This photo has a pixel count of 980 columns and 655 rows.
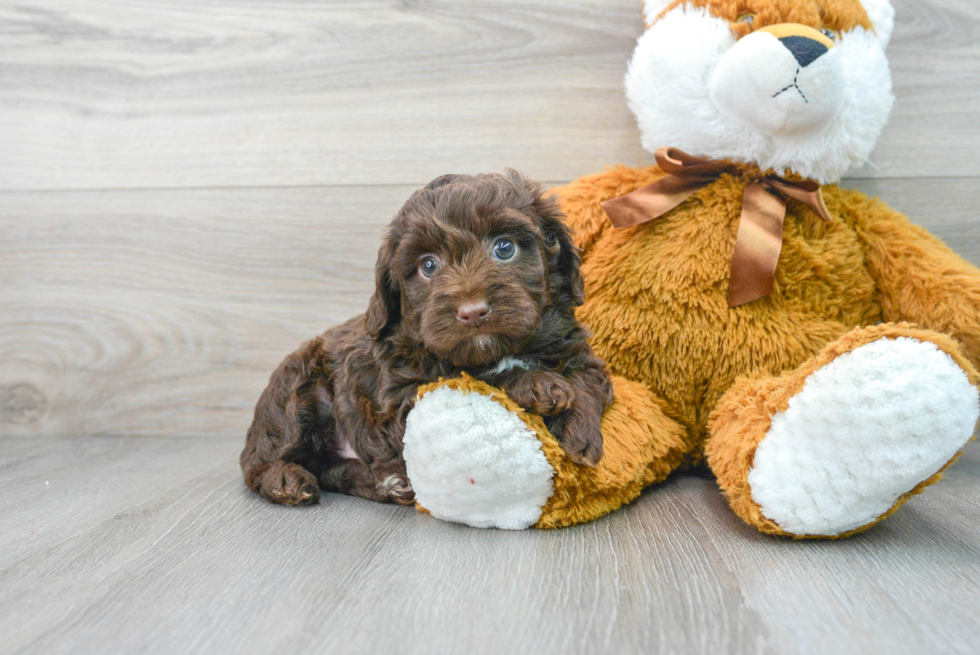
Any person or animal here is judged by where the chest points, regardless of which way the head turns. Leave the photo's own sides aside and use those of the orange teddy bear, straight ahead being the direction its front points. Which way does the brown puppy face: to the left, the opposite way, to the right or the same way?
to the left

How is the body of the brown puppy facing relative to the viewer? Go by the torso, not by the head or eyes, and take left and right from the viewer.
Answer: facing the viewer and to the right of the viewer

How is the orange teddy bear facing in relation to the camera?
toward the camera
